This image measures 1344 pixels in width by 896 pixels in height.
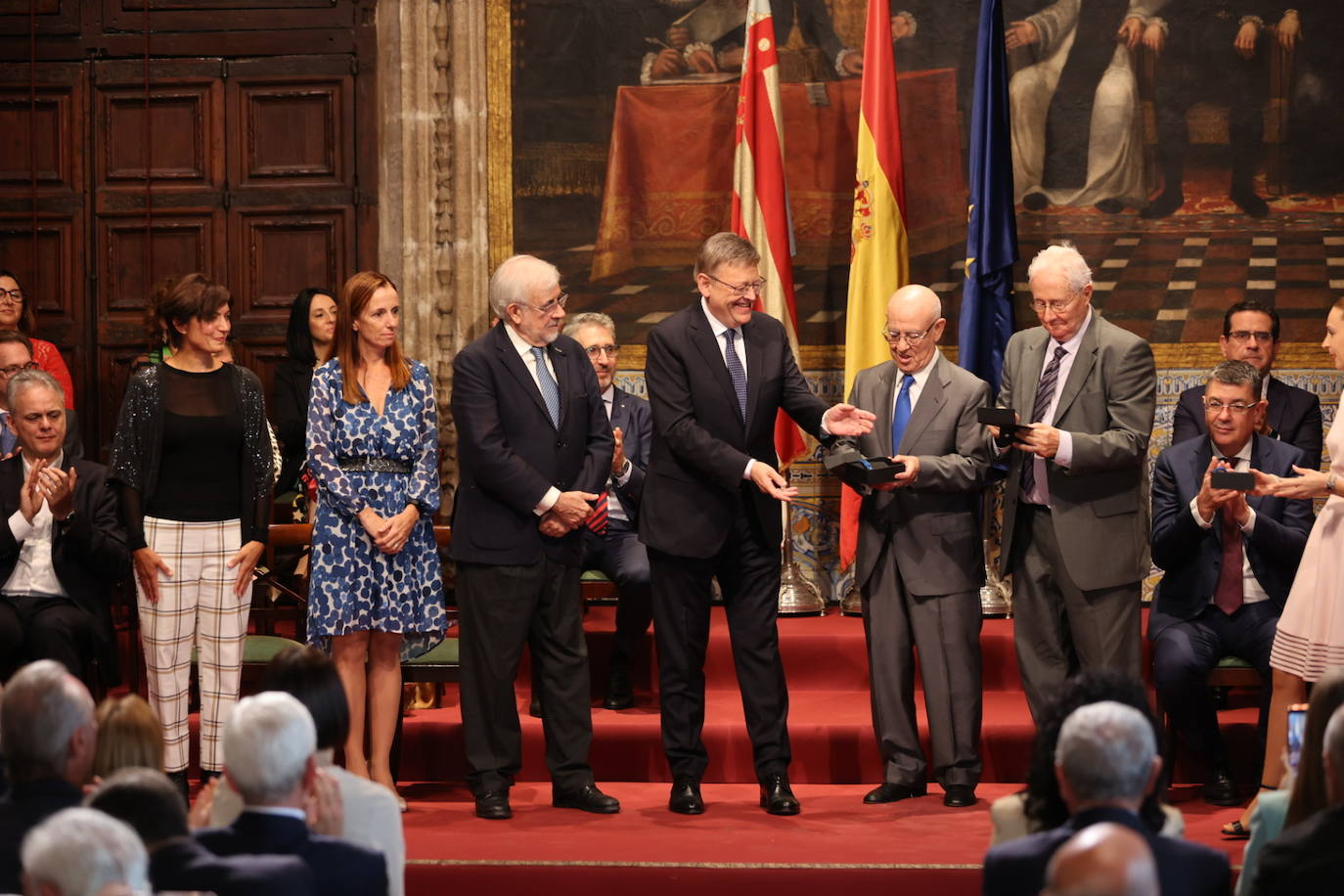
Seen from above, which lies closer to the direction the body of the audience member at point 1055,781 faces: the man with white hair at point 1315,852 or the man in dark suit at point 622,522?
the man in dark suit

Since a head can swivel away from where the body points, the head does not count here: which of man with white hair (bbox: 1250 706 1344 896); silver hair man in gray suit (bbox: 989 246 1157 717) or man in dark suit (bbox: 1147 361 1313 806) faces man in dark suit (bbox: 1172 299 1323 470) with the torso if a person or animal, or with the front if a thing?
the man with white hair

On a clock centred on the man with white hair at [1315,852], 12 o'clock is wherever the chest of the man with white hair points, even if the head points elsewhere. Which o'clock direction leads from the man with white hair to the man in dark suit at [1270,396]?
The man in dark suit is roughly at 12 o'clock from the man with white hair.

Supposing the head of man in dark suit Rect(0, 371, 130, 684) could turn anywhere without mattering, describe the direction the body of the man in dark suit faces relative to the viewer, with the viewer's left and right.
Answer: facing the viewer

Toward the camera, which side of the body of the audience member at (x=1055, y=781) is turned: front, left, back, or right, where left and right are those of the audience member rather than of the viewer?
back

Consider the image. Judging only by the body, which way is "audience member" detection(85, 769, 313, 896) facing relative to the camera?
away from the camera

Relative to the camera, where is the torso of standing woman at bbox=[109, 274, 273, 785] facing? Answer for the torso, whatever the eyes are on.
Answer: toward the camera

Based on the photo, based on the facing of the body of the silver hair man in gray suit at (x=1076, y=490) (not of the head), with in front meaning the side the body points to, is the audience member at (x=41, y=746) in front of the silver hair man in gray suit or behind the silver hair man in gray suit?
in front

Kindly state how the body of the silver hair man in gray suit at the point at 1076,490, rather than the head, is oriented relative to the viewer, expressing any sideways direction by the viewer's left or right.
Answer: facing the viewer and to the left of the viewer

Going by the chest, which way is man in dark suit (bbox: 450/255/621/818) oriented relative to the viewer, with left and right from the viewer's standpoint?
facing the viewer and to the right of the viewer

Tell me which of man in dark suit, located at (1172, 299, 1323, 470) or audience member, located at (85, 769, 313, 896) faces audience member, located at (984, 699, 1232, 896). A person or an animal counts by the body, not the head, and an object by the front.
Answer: the man in dark suit

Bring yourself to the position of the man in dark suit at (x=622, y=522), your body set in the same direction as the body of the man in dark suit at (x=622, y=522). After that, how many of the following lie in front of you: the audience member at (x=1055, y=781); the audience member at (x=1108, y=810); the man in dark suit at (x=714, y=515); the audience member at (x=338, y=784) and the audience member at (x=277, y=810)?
5

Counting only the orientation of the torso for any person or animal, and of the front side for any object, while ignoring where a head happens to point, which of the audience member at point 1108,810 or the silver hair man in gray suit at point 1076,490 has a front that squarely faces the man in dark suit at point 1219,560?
the audience member

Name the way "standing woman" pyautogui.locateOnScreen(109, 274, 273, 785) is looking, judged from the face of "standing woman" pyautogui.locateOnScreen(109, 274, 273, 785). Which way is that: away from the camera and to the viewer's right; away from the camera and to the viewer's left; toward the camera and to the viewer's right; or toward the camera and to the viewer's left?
toward the camera and to the viewer's right

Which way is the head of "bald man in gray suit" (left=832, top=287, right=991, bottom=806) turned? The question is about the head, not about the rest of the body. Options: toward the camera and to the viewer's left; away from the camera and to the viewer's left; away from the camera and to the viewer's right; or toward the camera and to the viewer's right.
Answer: toward the camera and to the viewer's left

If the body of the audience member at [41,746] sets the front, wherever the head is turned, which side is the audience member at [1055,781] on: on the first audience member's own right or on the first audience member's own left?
on the first audience member's own right
